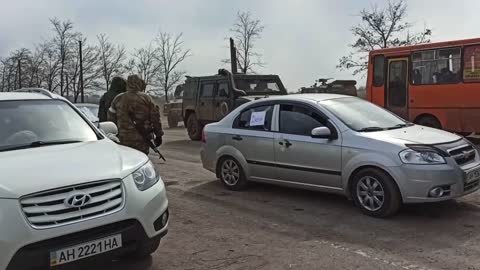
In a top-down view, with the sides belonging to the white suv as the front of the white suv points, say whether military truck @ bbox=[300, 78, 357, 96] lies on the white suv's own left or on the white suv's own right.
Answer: on the white suv's own left

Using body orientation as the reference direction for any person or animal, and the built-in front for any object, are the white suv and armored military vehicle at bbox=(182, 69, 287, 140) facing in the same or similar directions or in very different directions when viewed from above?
same or similar directions

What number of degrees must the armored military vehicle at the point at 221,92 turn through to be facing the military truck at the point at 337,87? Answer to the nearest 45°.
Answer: approximately 90° to its left

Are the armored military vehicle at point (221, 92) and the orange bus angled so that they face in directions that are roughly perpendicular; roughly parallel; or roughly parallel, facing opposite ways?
roughly parallel

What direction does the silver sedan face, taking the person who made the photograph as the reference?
facing the viewer and to the right of the viewer

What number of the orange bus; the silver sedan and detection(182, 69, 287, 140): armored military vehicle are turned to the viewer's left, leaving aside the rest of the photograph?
0

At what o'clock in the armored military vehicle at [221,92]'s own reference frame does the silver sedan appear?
The silver sedan is roughly at 1 o'clock from the armored military vehicle.

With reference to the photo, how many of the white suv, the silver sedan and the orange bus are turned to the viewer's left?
0

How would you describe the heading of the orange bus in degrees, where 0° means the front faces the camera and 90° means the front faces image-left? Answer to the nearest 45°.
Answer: approximately 315°

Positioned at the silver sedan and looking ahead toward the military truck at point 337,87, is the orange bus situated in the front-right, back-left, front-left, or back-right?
front-right

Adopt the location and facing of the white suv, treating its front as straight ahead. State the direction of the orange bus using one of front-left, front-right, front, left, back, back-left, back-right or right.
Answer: left

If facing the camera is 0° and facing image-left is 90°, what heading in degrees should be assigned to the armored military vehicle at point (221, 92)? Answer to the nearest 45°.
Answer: approximately 315°

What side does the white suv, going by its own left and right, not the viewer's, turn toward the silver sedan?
left
